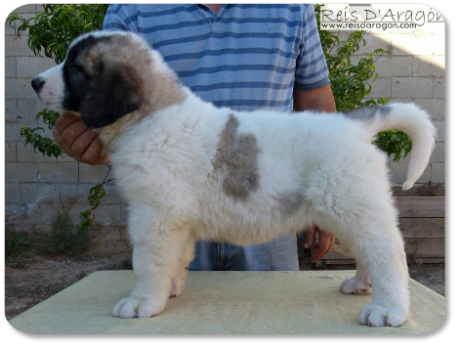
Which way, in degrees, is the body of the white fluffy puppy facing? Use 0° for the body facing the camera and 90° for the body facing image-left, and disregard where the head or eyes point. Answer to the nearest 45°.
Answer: approximately 90°

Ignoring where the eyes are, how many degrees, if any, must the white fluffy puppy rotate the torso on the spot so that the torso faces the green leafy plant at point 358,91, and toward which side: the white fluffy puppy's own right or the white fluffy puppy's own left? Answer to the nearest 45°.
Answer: approximately 135° to the white fluffy puppy's own right

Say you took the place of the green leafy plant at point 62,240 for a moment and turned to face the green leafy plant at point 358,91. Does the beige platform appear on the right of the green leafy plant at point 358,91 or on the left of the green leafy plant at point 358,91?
right

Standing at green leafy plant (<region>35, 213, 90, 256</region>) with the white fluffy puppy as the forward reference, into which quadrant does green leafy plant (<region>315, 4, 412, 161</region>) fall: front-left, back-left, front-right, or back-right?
front-left

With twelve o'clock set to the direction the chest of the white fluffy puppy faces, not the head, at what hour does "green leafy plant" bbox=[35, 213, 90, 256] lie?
The green leafy plant is roughly at 2 o'clock from the white fluffy puppy.
